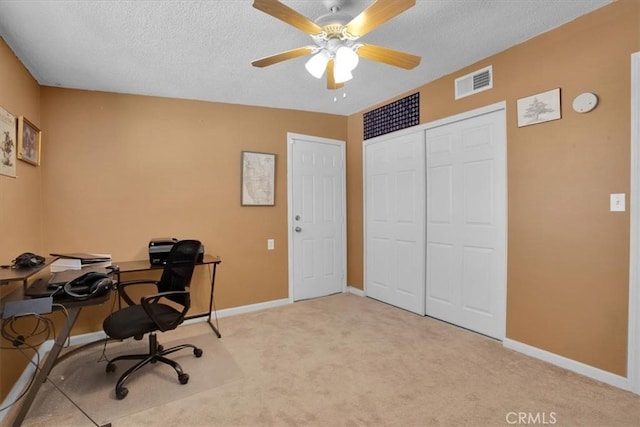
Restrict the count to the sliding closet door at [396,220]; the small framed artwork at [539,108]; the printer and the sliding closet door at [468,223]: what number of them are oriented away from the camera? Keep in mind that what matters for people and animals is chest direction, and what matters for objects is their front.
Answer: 0

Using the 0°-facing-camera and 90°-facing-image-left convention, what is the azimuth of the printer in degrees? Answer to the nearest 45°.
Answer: approximately 0°

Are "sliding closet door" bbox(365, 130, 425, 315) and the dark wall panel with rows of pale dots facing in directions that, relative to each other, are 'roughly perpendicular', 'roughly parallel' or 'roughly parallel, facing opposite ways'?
roughly parallel

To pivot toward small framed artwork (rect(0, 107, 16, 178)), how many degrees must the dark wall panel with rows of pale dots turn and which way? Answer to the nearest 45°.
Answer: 0° — it already faces it

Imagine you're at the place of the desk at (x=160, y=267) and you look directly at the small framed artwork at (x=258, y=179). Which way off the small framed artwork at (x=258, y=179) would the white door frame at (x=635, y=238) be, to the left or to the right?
right

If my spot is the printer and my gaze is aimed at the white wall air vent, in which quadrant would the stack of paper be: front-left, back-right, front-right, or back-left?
back-right

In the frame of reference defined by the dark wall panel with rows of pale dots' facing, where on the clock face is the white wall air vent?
The white wall air vent is roughly at 9 o'clock from the dark wall panel with rows of pale dots.

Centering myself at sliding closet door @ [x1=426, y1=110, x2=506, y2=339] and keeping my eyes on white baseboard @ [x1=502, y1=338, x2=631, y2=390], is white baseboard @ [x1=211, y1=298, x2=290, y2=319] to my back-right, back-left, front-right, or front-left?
back-right

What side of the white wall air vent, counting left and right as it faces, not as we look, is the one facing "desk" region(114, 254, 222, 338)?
front

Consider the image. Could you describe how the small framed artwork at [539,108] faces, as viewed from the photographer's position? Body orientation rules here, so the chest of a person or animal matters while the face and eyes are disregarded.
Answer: facing the viewer and to the left of the viewer

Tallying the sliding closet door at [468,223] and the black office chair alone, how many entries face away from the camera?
0

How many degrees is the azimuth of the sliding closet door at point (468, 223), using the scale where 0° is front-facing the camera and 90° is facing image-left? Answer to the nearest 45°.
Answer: approximately 45°

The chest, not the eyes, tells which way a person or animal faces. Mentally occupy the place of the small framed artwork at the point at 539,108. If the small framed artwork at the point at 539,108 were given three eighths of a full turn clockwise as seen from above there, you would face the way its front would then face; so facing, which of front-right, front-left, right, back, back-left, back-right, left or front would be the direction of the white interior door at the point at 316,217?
left

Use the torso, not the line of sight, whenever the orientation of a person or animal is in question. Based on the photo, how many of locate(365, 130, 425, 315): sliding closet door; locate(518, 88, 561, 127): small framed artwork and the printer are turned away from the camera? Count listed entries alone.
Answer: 0

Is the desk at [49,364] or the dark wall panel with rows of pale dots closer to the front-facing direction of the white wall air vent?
the desk
